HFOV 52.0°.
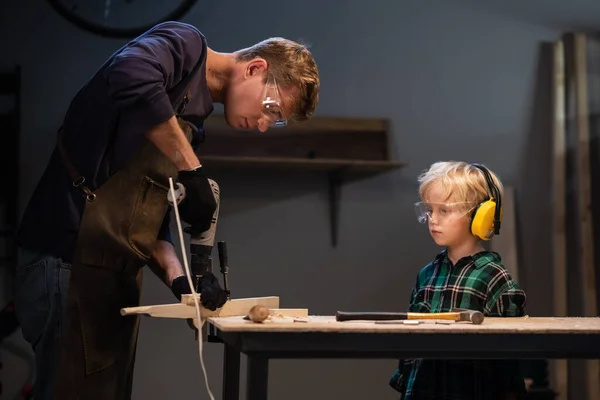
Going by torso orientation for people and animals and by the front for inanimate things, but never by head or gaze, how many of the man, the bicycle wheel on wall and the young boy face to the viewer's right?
1

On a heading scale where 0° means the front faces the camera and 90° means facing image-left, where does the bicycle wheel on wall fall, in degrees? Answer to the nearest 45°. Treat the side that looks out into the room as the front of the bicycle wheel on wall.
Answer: approximately 0°

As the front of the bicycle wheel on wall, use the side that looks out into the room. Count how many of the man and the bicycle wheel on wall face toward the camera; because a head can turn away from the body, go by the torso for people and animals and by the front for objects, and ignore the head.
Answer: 1

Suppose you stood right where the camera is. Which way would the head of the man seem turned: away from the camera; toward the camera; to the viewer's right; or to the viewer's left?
to the viewer's right

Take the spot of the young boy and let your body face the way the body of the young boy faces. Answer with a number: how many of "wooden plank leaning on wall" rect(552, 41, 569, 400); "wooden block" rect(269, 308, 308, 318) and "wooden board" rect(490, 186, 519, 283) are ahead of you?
1

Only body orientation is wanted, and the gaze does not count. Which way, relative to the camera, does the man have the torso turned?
to the viewer's right

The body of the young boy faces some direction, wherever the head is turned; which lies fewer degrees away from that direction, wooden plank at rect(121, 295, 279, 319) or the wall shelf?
the wooden plank

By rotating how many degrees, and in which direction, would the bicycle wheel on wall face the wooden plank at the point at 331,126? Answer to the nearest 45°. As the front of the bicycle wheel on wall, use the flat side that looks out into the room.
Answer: approximately 90° to its left

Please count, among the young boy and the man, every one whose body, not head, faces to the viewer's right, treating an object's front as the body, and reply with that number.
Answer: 1

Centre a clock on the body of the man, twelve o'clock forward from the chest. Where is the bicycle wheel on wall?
The bicycle wheel on wall is roughly at 9 o'clock from the man.
